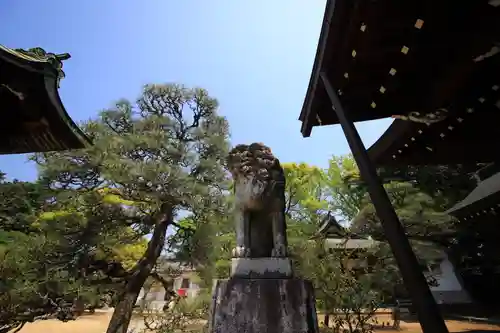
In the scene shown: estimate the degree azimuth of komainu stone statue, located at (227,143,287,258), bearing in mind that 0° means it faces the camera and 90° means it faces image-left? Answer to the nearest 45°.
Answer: approximately 0°

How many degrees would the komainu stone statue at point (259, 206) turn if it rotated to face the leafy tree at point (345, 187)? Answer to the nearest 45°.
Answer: approximately 135° to its left

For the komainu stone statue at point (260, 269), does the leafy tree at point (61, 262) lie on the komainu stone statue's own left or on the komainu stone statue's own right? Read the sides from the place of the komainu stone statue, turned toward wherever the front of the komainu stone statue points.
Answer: on the komainu stone statue's own right
